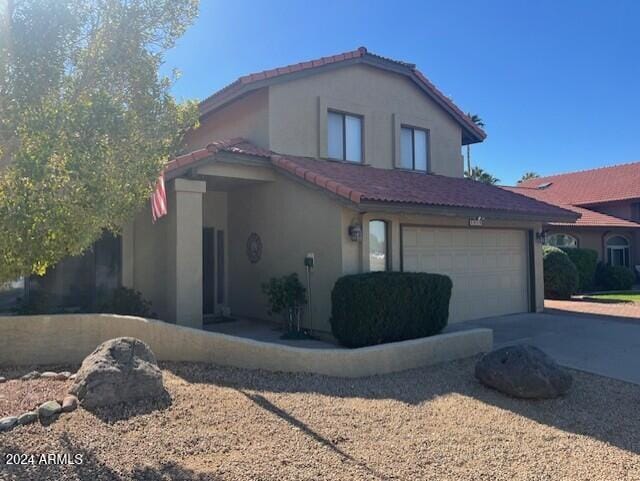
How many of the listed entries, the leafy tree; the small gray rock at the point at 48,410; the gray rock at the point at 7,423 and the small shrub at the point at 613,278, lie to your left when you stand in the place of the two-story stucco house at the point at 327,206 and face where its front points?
1

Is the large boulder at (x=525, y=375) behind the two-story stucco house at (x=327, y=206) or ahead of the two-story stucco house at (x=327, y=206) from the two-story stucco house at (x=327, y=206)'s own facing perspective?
ahead

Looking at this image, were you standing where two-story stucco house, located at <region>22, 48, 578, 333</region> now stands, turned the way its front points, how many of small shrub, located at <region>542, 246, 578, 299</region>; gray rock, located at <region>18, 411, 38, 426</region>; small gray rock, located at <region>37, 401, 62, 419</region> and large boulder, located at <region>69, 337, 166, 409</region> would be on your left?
1

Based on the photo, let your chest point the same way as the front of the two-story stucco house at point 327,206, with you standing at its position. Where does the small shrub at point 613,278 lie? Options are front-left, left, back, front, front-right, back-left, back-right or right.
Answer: left

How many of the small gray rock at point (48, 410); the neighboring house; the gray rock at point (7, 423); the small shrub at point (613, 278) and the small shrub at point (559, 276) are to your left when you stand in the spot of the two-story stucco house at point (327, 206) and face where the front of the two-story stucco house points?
3

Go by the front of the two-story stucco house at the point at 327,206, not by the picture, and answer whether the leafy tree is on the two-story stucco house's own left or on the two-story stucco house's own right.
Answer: on the two-story stucco house's own right

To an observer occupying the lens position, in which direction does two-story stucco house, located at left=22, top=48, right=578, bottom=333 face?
facing the viewer and to the right of the viewer

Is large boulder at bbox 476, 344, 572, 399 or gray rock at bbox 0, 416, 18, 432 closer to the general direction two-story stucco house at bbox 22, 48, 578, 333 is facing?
the large boulder

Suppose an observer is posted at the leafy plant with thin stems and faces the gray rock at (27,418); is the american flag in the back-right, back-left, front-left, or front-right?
front-right

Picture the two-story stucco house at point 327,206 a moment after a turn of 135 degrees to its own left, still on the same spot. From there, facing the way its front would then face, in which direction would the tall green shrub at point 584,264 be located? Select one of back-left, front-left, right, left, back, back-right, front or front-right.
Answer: front-right

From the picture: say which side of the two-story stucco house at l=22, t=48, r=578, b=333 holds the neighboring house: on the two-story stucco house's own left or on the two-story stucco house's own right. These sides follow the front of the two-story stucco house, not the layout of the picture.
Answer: on the two-story stucco house's own left
